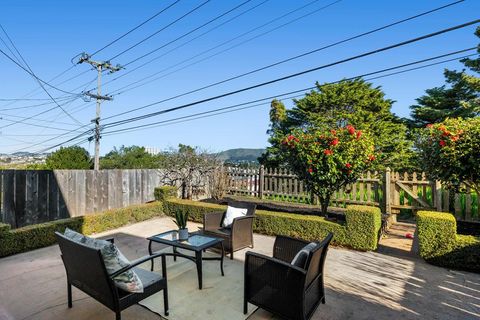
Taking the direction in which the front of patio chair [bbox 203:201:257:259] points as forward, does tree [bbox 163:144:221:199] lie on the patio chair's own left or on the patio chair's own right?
on the patio chair's own right

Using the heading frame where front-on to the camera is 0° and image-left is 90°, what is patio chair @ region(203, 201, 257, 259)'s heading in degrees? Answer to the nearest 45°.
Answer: approximately 45°

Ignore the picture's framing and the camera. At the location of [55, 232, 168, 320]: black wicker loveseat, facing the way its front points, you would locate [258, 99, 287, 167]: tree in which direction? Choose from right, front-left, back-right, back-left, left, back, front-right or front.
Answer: front

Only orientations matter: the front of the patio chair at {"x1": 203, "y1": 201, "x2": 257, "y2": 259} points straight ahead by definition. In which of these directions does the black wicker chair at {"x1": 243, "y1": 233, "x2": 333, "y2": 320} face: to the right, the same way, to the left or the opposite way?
to the right

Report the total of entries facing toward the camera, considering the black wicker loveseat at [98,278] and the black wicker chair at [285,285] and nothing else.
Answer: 0

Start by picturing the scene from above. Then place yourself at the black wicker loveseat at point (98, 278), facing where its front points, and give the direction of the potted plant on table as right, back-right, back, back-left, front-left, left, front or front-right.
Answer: front

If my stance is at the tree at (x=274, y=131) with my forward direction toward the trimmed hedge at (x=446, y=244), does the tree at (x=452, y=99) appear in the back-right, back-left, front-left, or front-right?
front-left

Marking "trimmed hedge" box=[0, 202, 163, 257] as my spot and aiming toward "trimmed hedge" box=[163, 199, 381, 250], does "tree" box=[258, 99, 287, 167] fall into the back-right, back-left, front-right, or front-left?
front-left

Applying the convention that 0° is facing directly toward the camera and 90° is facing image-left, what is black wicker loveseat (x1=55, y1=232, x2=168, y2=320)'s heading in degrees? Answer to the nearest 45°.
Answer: approximately 225°

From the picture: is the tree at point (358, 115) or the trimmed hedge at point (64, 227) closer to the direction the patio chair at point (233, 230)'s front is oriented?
the trimmed hedge

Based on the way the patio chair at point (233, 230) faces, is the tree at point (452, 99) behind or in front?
behind

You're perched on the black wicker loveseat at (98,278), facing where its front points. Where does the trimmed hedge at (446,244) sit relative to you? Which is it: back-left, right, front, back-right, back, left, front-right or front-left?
front-right

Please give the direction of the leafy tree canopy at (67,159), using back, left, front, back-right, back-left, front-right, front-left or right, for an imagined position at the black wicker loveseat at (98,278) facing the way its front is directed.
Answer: front-left

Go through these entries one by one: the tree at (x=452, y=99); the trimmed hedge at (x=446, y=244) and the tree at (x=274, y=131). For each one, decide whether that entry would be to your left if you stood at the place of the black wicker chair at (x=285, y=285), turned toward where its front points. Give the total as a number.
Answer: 0

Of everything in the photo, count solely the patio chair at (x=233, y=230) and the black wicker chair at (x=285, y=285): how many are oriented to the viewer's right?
0

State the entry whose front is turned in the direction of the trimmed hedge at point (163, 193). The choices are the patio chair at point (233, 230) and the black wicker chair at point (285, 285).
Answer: the black wicker chair

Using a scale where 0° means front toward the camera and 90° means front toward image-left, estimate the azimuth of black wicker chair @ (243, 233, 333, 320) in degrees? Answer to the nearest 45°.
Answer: approximately 135°

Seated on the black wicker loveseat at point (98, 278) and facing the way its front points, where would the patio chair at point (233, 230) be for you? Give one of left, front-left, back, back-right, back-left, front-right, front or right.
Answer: front
